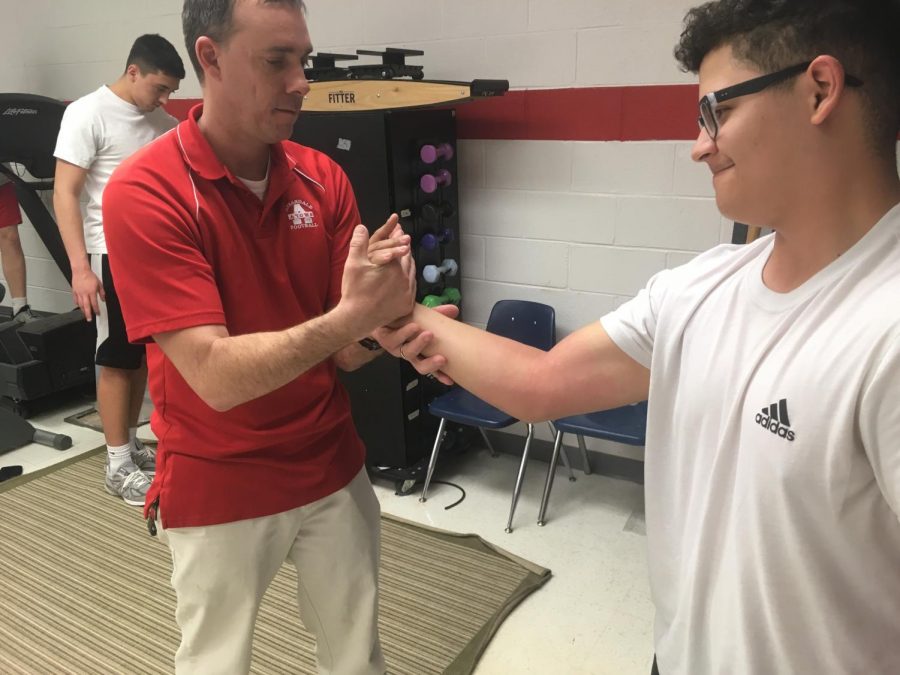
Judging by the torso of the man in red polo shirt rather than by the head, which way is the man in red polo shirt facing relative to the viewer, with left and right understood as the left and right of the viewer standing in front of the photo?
facing the viewer and to the right of the viewer

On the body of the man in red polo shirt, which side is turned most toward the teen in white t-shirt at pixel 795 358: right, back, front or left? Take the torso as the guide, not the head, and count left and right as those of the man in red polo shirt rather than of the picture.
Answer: front

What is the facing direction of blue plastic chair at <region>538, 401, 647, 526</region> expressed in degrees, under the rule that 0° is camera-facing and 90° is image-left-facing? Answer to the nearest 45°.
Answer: approximately 45°

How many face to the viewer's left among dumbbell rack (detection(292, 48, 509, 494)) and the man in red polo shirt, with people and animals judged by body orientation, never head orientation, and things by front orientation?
0

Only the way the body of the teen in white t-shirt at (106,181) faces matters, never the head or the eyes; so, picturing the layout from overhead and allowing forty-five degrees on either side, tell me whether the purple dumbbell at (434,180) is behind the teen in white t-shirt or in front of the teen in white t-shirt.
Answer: in front

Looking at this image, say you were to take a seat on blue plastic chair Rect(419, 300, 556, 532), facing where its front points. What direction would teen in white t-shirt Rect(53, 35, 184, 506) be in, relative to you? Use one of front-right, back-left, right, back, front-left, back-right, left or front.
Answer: front-right

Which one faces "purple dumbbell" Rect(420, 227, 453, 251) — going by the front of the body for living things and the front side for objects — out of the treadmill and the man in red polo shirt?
the treadmill

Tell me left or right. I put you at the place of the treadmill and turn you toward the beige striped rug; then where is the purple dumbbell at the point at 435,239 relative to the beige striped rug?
left
